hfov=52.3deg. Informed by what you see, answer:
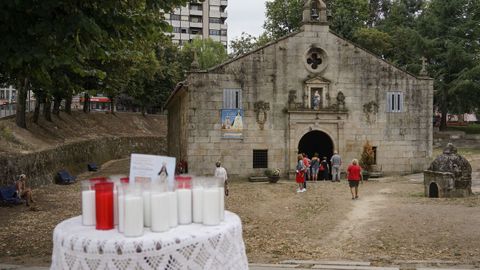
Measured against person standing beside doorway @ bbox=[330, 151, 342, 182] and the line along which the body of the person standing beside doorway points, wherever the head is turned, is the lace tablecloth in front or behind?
behind

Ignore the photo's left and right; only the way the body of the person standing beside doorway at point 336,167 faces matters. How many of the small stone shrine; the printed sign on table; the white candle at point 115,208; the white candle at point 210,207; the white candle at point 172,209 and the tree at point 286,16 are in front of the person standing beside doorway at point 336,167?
1

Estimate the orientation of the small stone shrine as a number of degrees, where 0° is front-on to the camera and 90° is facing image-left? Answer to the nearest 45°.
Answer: approximately 45°

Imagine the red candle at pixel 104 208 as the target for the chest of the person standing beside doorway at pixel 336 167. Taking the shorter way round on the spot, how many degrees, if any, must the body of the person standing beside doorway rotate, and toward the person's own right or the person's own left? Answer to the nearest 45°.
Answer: approximately 180°

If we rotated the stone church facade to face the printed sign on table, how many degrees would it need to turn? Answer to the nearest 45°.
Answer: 0° — it already faces it

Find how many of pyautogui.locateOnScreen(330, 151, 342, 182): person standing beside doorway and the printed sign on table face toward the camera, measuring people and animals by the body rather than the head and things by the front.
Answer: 1

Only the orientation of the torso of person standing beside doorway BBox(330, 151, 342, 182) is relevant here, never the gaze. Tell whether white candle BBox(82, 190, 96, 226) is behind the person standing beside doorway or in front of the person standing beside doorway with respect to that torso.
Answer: behind

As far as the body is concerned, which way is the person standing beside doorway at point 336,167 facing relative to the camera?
away from the camera

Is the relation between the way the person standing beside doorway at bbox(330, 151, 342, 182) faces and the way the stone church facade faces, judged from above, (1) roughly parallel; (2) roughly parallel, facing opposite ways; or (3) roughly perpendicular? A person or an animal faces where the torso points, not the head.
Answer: roughly parallel, facing opposite ways

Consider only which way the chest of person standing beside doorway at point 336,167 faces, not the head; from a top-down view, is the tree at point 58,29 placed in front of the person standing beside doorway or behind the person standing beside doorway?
behind

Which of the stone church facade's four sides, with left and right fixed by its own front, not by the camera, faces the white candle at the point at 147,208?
front

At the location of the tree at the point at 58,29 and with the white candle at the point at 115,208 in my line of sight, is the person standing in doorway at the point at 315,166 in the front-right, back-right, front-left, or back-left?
back-left

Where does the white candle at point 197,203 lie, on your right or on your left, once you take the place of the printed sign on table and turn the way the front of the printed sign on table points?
on your left

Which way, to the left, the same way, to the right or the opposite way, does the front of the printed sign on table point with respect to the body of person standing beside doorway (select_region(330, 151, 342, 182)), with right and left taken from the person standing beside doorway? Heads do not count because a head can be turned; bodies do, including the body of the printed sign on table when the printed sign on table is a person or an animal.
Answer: the opposite way

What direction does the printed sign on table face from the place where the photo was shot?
facing the viewer
